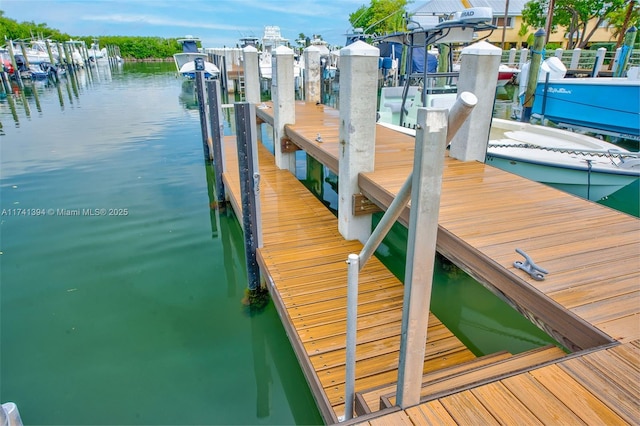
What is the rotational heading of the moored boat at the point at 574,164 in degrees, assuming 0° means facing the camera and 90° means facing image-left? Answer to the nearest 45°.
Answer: approximately 315°

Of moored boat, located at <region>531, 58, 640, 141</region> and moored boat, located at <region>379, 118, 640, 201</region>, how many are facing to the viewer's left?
0

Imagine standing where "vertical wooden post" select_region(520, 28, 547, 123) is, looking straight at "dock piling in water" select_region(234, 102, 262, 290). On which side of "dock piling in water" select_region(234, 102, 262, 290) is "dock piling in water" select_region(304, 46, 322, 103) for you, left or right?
right

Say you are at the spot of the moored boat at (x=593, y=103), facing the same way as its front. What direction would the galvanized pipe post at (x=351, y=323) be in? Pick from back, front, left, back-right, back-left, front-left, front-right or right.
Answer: front-right

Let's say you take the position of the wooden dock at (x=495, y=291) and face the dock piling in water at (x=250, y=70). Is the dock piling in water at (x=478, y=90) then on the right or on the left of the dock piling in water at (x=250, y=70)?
right

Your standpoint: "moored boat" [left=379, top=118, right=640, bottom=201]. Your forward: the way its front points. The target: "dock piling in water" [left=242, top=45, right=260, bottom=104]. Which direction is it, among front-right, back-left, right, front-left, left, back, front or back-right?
back-right

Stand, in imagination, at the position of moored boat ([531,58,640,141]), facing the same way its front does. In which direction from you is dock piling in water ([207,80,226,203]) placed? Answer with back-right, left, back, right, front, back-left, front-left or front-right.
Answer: right

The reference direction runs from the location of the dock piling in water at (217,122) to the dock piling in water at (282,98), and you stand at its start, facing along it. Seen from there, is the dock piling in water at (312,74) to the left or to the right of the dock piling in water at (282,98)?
left

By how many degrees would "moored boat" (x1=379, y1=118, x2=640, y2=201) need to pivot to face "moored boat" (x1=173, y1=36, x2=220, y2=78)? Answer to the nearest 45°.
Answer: approximately 180°

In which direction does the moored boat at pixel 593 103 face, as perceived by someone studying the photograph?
facing the viewer and to the right of the viewer
